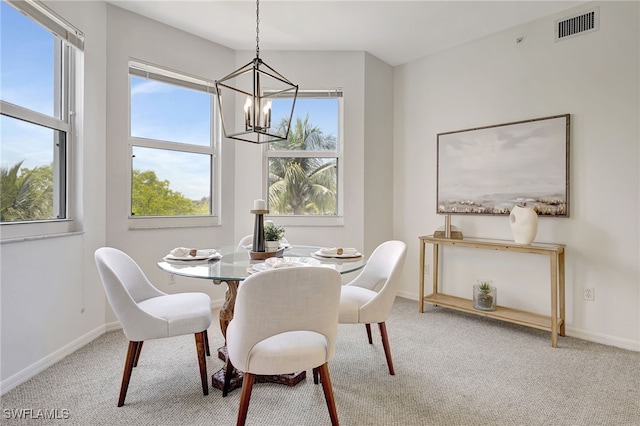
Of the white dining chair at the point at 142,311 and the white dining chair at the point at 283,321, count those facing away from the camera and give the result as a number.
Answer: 1

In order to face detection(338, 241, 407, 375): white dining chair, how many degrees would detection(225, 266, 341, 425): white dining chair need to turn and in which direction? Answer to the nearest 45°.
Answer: approximately 45° to its right

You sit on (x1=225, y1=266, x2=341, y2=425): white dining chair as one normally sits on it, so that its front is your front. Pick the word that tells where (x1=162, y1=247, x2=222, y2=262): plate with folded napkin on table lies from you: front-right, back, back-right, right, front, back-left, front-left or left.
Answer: front-left

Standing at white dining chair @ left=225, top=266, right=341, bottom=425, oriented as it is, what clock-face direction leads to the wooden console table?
The wooden console table is roughly at 2 o'clock from the white dining chair.

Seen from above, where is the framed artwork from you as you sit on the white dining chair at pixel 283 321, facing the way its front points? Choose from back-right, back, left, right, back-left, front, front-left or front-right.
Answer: front-right

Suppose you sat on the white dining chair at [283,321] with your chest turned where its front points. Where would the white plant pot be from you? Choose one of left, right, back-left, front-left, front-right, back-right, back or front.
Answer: front

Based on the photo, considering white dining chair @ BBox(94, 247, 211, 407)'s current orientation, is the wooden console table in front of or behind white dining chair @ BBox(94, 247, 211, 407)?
in front

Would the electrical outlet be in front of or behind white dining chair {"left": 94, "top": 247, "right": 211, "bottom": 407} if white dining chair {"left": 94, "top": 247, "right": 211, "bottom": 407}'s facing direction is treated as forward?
in front

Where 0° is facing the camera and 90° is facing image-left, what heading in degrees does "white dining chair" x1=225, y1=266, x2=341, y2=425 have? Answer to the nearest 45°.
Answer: approximately 180°

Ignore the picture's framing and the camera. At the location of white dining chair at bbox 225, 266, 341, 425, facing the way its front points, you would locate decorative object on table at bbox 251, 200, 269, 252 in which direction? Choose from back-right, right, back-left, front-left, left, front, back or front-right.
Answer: front

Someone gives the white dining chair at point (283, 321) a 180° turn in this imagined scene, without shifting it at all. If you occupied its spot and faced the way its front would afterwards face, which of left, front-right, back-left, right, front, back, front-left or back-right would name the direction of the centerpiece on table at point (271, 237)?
back

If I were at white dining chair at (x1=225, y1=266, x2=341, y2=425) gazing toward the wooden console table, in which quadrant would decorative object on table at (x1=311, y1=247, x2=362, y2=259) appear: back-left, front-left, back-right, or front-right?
front-left

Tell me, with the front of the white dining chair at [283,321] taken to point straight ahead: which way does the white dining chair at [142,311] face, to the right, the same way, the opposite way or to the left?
to the right

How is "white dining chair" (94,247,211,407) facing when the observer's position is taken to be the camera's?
facing to the right of the viewer

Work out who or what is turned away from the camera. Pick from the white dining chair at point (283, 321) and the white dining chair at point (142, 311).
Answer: the white dining chair at point (283, 321)
